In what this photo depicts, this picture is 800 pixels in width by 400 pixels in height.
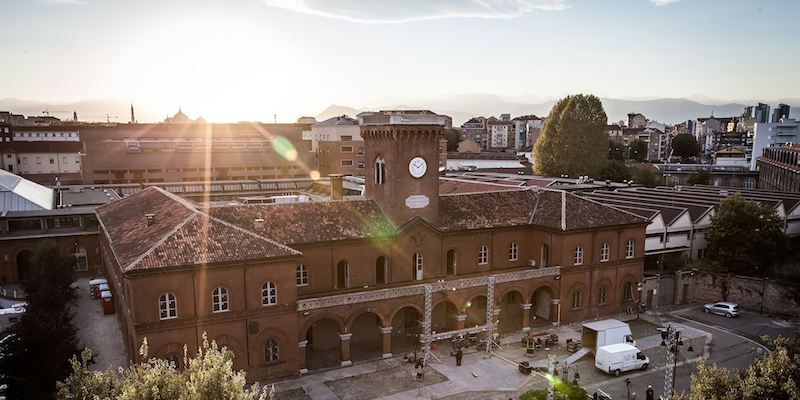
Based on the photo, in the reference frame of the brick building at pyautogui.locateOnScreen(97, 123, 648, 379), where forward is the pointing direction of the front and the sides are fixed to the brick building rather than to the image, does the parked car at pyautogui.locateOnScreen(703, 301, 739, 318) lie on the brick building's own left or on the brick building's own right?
on the brick building's own left

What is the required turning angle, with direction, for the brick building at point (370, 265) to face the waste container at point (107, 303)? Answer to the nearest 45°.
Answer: approximately 135° to its right

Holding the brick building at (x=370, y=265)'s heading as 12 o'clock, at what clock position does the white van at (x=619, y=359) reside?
The white van is roughly at 11 o'clock from the brick building.

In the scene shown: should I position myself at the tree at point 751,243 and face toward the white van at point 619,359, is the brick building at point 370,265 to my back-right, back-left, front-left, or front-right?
front-right

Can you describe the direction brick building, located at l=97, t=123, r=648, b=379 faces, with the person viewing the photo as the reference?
facing the viewer and to the right of the viewer

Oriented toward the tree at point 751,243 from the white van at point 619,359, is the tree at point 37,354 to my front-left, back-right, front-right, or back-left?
back-left

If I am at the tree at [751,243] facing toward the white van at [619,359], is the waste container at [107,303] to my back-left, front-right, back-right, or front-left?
front-right

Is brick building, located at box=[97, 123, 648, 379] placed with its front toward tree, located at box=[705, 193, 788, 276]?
no

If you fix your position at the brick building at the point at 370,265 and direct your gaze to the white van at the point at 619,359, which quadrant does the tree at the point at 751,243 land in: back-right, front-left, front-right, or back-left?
front-left

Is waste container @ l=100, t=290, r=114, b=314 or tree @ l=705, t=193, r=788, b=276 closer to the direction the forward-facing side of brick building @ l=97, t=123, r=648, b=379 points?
the tree

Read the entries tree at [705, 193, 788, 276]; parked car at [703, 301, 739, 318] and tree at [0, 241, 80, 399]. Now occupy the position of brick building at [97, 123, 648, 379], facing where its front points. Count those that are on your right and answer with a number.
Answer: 1

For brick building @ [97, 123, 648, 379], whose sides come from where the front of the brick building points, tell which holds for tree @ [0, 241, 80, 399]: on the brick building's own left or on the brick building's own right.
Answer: on the brick building's own right

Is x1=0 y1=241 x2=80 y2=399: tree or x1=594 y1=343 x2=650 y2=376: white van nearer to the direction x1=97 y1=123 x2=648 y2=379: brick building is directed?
the white van
